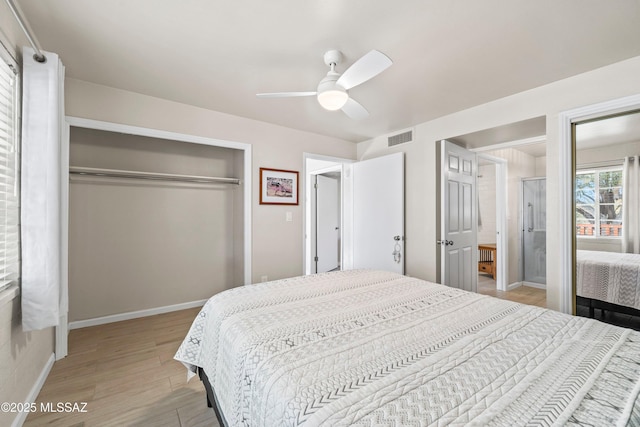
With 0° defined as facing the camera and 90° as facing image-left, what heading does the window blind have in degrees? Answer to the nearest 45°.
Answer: approximately 270°

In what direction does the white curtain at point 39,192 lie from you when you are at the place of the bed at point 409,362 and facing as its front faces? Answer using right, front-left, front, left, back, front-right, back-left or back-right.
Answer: front-left

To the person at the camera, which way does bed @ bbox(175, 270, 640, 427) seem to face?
facing away from the viewer and to the left of the viewer

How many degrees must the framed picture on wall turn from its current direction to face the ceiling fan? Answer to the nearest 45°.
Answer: approximately 45° to its right

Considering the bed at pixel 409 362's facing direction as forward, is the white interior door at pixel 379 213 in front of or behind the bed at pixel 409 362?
in front

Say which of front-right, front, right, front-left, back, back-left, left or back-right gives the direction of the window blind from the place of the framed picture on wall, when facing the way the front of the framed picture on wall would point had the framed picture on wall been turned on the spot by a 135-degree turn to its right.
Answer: front-left

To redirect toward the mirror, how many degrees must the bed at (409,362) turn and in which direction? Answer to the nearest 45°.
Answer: approximately 90° to its right

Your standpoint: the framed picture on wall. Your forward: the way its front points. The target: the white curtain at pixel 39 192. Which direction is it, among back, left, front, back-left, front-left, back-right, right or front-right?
right

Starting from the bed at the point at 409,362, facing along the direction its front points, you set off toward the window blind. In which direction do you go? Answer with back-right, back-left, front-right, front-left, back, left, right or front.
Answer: front-left

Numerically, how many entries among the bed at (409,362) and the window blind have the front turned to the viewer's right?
1

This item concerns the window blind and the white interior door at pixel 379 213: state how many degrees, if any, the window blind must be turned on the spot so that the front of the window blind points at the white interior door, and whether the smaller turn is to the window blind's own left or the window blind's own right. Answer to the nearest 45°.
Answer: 0° — it already faces it
